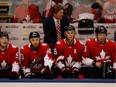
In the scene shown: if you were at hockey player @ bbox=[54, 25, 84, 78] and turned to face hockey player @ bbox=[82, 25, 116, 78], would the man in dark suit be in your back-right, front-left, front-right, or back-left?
back-left

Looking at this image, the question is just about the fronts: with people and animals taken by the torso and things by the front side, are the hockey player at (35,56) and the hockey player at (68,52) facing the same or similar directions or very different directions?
same or similar directions

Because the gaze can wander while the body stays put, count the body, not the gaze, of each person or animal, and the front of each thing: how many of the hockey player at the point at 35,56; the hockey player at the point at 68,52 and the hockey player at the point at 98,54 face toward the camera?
3

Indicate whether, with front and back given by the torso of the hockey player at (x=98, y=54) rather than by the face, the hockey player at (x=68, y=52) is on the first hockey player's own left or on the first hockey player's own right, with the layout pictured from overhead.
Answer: on the first hockey player's own right

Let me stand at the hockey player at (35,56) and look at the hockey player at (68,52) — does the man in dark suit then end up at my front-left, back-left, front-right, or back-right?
front-left

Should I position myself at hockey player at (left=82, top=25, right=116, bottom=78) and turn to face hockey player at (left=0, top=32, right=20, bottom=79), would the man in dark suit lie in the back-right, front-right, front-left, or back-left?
front-right

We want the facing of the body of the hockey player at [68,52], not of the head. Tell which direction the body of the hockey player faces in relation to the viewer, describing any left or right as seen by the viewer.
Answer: facing the viewer

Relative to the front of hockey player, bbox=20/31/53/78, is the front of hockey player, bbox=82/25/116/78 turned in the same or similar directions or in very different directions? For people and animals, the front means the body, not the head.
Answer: same or similar directions

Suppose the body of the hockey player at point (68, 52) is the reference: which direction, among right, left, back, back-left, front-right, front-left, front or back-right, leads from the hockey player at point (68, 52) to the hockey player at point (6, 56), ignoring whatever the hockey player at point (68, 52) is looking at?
right

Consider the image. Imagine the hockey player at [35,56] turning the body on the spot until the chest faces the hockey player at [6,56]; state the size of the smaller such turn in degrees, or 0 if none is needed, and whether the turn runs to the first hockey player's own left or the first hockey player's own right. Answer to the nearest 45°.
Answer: approximately 90° to the first hockey player's own right

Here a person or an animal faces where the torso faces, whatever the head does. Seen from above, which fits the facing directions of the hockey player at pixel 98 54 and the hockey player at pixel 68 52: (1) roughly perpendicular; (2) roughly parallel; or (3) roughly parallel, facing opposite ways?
roughly parallel

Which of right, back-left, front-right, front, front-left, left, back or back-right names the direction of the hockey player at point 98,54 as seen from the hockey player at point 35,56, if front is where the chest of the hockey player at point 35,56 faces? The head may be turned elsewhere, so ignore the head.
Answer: left
